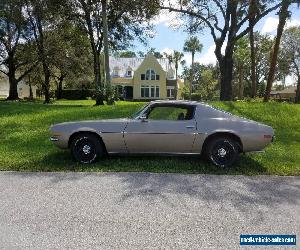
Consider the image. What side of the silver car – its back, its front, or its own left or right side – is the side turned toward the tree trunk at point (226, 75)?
right

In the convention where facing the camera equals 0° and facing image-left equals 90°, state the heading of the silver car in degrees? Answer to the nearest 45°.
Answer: approximately 90°

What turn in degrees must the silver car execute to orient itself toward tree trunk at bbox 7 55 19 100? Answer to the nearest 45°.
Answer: approximately 45° to its right
